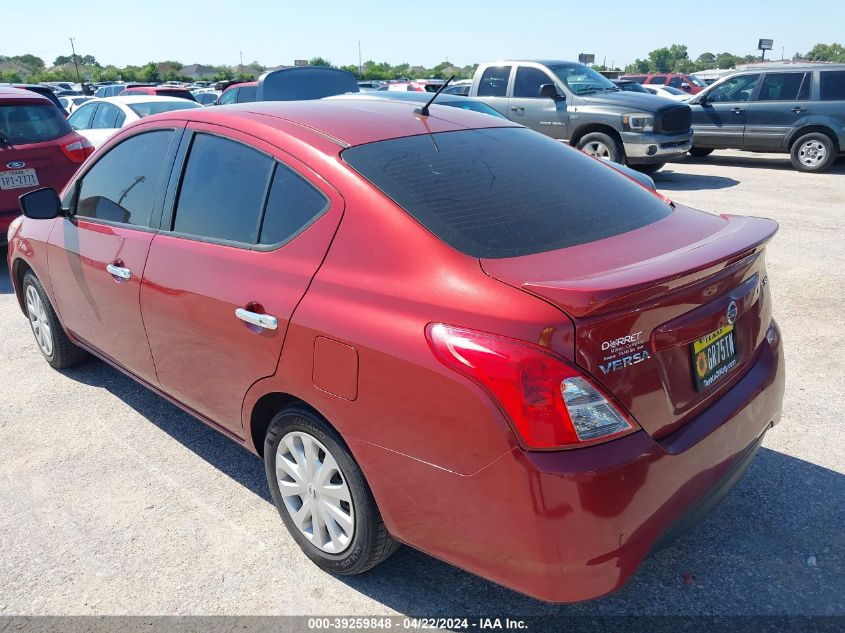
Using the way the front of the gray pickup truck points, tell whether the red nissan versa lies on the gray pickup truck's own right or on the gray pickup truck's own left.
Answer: on the gray pickup truck's own right

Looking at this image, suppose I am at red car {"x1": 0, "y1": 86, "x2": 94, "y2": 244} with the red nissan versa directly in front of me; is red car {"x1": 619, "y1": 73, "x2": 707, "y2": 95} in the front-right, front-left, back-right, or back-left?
back-left

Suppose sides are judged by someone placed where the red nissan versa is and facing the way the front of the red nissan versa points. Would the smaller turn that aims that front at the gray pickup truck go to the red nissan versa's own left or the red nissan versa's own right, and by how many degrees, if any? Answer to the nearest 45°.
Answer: approximately 45° to the red nissan versa's own right

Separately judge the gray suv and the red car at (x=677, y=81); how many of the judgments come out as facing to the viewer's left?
1

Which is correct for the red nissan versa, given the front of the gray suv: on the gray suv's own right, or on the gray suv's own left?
on the gray suv's own left

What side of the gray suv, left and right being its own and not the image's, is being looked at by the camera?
left

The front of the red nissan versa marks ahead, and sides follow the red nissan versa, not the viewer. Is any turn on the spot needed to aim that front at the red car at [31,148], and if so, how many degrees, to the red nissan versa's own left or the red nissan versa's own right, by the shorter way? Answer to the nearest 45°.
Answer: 0° — it already faces it

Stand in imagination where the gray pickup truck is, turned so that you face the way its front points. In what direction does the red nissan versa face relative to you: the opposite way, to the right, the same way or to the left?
the opposite way

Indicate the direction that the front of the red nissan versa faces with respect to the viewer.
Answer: facing away from the viewer and to the left of the viewer

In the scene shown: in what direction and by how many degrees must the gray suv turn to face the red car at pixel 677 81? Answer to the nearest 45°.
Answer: approximately 90° to its right

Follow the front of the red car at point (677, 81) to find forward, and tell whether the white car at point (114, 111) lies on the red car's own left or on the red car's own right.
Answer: on the red car's own right

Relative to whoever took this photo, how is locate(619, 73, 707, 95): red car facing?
facing the viewer and to the right of the viewer

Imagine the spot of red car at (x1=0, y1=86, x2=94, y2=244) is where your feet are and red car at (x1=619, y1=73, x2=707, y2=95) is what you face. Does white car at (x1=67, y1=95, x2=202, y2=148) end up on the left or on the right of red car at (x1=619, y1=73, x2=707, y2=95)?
left

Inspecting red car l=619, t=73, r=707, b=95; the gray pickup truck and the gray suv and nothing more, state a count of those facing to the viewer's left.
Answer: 1

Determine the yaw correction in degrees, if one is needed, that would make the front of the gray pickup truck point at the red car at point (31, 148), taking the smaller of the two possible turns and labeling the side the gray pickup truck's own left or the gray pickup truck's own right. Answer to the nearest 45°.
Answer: approximately 90° to the gray pickup truck's own right

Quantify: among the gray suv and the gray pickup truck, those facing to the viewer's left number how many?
1

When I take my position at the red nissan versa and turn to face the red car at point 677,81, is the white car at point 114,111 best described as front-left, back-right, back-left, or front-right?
front-left

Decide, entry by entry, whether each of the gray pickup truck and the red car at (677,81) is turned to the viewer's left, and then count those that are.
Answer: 0
